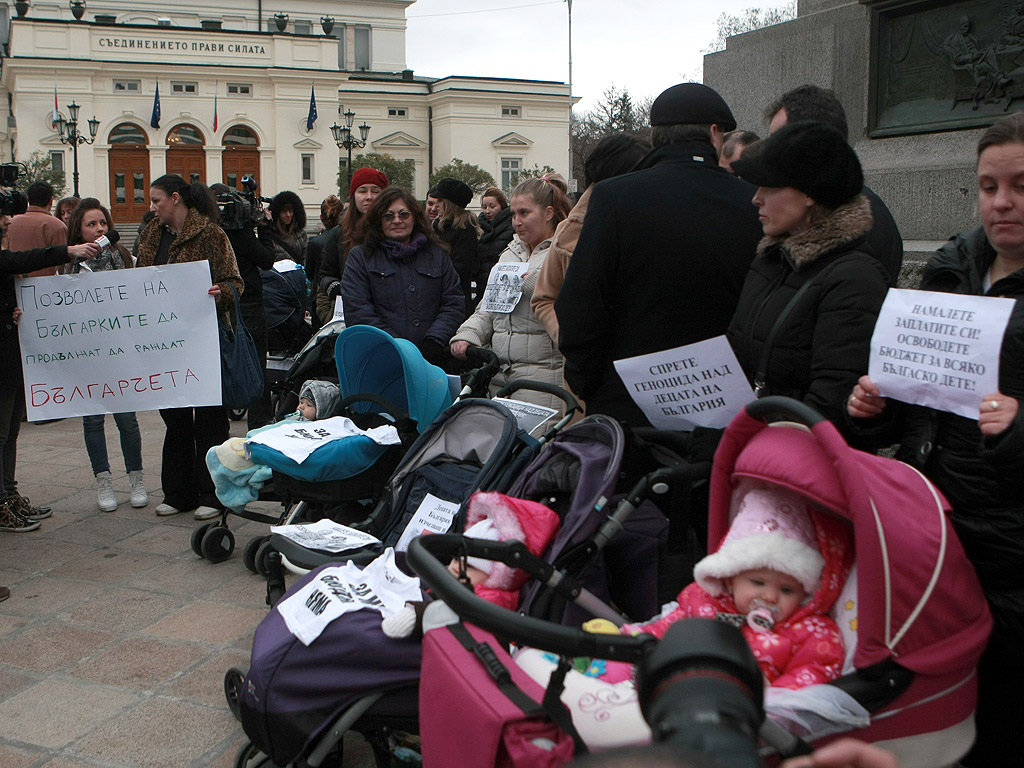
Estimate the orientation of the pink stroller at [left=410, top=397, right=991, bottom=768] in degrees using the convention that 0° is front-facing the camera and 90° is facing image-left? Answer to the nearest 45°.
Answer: approximately 45°

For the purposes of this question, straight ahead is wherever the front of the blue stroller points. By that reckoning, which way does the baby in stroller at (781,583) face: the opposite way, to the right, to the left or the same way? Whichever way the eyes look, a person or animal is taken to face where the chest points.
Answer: the same way

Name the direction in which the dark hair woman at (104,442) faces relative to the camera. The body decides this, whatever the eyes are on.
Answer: toward the camera

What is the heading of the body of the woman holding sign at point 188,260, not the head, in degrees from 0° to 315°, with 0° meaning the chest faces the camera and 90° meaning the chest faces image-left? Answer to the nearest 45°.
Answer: approximately 45°

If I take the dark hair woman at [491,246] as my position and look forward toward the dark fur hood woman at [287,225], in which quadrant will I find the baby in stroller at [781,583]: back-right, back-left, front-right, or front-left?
back-left

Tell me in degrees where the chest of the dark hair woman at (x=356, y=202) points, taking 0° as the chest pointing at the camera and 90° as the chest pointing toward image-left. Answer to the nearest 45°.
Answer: approximately 315°

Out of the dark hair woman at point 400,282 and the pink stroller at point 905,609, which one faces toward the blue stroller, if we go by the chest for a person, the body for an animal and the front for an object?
the dark hair woman

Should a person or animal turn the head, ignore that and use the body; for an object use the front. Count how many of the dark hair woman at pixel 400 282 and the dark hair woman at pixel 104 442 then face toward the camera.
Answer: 2

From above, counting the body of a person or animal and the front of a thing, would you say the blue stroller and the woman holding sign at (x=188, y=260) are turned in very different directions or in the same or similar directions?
same or similar directions

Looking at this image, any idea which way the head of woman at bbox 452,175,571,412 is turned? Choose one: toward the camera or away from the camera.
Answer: toward the camera

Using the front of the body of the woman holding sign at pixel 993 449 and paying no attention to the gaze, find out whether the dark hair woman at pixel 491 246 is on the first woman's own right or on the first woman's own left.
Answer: on the first woman's own right

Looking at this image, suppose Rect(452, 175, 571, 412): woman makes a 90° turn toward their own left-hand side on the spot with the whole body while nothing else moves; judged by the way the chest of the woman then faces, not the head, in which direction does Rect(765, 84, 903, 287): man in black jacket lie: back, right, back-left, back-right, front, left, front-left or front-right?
front
